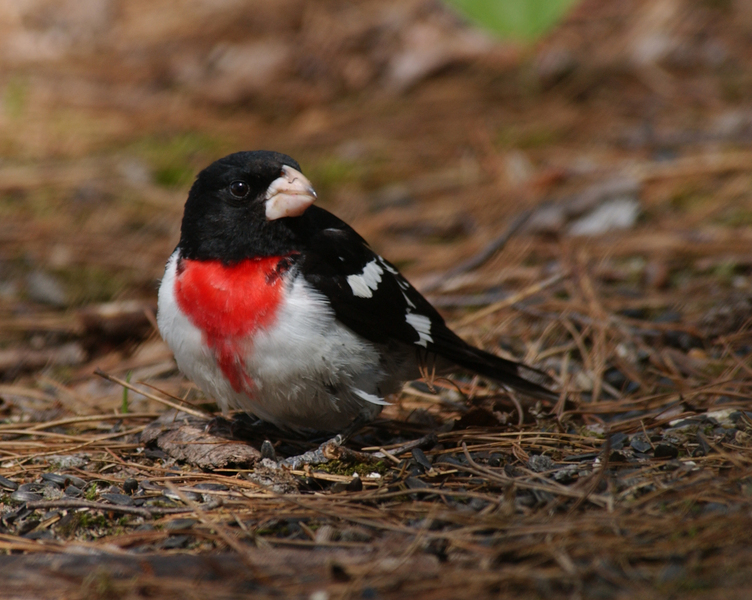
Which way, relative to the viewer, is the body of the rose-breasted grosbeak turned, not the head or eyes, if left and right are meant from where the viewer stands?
facing the viewer and to the left of the viewer

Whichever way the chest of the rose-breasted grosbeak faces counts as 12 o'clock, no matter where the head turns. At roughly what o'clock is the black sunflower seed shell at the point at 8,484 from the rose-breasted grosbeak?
The black sunflower seed shell is roughly at 1 o'clock from the rose-breasted grosbeak.

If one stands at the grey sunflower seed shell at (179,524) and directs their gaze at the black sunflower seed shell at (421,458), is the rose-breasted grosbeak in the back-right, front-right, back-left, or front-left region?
front-left
